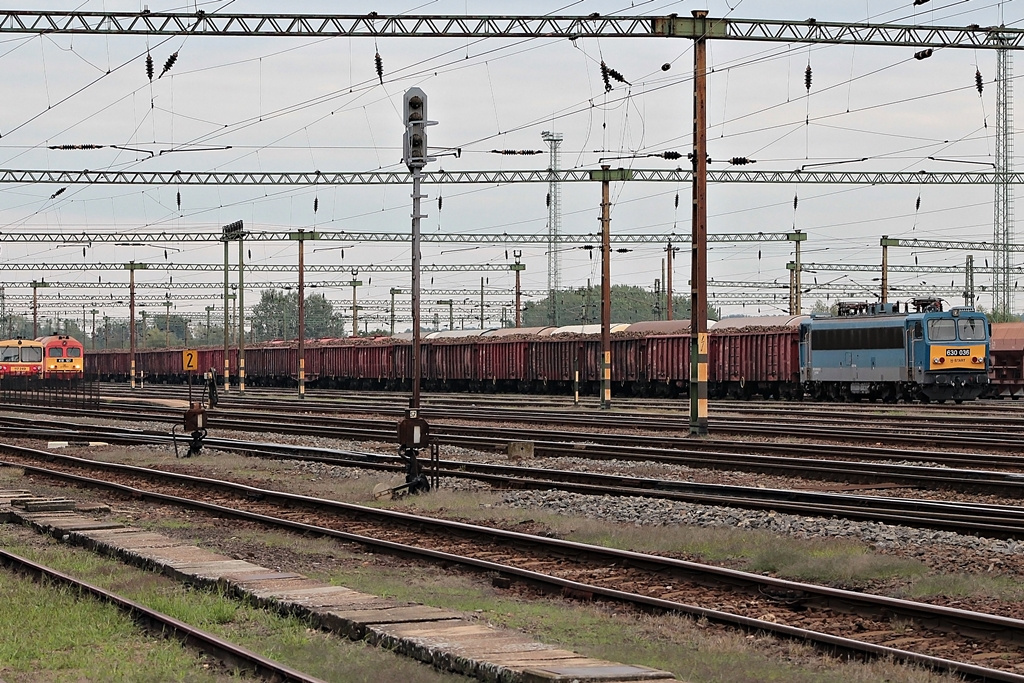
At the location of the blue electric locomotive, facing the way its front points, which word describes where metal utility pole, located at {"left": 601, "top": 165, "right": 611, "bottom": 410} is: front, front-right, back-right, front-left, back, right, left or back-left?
back-right

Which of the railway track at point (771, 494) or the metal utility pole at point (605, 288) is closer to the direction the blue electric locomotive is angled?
the railway track

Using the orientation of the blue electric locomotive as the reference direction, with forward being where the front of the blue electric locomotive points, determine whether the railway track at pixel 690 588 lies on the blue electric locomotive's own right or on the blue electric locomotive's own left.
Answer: on the blue electric locomotive's own right

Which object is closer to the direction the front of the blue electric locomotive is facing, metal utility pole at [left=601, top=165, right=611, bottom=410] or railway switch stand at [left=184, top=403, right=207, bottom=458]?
the railway switch stand

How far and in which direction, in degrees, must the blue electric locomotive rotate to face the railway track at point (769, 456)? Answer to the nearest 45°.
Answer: approximately 45° to its right

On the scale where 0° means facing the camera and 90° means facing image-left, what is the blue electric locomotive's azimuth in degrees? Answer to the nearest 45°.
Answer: approximately 315°
